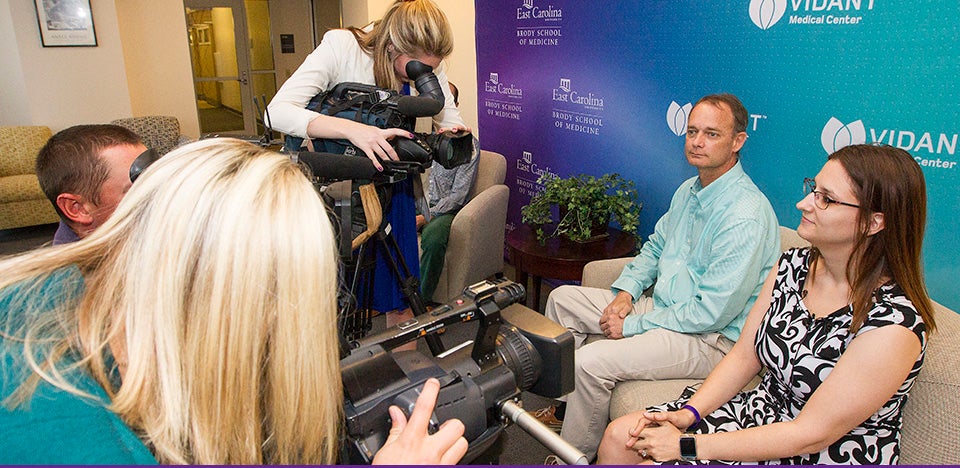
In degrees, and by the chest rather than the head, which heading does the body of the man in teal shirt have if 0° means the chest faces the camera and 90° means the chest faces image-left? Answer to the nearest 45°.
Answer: approximately 45°

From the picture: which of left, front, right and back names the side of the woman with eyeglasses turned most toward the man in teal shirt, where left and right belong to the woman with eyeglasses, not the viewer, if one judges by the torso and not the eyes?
right

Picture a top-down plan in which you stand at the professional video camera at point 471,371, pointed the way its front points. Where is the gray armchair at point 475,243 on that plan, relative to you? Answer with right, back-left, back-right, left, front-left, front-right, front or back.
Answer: front-left

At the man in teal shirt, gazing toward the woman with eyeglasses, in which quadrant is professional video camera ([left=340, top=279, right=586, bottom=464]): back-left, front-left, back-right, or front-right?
front-right

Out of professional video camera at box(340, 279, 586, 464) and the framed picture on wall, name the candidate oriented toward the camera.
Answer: the framed picture on wall

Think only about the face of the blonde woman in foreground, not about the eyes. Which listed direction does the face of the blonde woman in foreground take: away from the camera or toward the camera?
away from the camera

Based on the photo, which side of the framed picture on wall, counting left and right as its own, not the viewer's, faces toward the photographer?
front

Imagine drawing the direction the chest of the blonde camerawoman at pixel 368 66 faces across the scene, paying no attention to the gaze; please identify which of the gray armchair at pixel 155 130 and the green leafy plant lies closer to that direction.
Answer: the green leafy plant

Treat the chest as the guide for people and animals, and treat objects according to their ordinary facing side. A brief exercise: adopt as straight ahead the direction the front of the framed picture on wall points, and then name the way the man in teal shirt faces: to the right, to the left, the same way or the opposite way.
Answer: to the right

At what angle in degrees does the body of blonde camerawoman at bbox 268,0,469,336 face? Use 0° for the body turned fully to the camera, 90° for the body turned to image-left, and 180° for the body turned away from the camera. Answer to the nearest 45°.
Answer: approximately 315°

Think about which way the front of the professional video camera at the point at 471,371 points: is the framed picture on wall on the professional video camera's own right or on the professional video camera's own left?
on the professional video camera's own left

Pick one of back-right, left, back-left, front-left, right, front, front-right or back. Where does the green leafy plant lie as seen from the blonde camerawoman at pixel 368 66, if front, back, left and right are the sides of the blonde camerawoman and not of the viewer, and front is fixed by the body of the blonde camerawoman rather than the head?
left

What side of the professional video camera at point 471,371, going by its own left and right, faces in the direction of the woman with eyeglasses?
front

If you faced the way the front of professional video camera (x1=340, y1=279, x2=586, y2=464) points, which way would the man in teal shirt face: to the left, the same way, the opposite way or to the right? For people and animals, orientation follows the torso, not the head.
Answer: the opposite way

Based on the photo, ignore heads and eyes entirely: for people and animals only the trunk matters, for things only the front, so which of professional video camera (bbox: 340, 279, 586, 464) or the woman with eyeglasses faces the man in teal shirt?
the professional video camera

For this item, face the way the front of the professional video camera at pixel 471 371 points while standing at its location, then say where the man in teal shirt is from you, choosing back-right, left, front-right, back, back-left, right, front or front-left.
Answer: front

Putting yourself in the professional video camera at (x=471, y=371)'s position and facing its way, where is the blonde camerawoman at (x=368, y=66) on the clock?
The blonde camerawoman is roughly at 10 o'clock from the professional video camera.

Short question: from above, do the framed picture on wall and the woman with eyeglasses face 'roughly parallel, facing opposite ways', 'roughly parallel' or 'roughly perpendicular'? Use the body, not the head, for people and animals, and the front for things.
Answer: roughly perpendicular

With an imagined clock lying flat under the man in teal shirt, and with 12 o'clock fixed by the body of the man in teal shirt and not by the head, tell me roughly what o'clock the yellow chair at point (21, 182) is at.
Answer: The yellow chair is roughly at 2 o'clock from the man in teal shirt.
